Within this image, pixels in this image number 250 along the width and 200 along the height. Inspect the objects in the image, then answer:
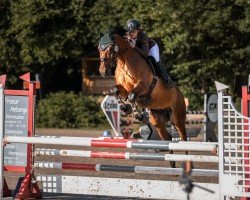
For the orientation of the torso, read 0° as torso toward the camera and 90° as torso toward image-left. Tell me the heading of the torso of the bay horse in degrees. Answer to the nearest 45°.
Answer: approximately 45°

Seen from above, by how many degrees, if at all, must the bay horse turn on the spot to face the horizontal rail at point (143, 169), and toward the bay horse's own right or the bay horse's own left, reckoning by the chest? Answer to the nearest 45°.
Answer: approximately 45° to the bay horse's own left

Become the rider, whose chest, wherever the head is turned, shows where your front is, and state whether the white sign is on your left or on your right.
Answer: on your right

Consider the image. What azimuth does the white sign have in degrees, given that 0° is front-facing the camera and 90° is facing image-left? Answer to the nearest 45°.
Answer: approximately 0°

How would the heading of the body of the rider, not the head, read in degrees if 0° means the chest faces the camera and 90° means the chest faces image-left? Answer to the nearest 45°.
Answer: approximately 45°
